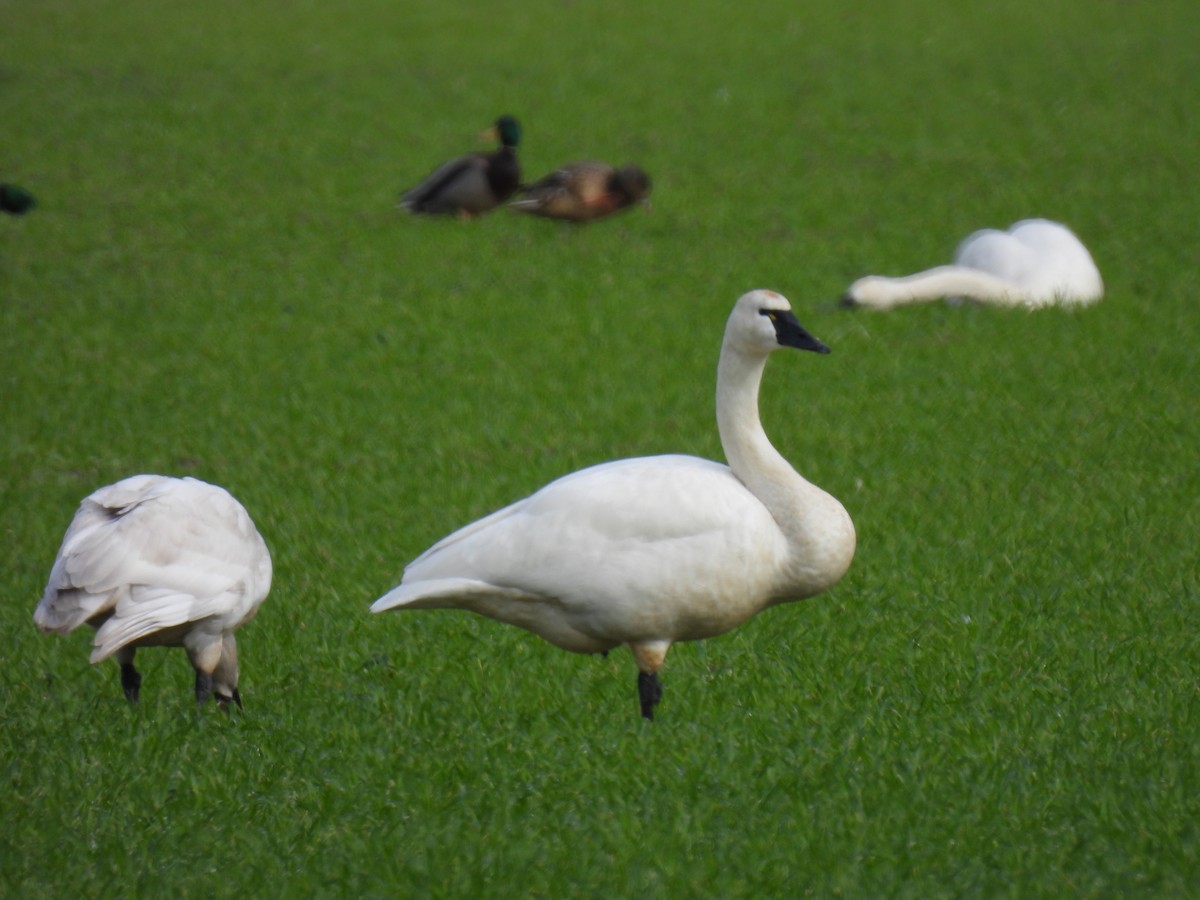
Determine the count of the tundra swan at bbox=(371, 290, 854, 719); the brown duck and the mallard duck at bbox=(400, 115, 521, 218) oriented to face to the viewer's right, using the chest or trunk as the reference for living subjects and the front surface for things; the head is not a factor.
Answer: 3

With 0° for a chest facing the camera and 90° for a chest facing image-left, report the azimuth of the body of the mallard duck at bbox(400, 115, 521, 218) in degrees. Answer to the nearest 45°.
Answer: approximately 270°

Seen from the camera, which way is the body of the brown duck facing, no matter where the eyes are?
to the viewer's right

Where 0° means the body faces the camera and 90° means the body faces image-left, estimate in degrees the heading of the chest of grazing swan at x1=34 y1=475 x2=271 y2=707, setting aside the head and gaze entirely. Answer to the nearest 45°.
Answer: approximately 225°

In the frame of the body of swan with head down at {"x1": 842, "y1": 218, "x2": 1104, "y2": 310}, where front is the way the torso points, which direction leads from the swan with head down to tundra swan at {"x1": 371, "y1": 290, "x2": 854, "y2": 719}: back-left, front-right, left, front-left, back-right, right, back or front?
front-left

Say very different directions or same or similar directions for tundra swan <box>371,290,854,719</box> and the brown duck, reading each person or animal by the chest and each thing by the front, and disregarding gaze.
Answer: same or similar directions

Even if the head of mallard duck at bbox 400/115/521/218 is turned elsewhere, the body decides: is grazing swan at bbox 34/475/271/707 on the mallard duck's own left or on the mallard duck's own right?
on the mallard duck's own right

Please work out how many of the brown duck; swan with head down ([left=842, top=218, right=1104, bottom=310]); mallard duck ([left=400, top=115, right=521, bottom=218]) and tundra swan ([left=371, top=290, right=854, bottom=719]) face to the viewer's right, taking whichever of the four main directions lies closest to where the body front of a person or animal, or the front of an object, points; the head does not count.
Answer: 3

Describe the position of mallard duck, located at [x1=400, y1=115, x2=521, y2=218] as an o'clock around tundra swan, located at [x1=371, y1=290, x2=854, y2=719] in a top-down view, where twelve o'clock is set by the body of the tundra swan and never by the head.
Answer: The mallard duck is roughly at 9 o'clock from the tundra swan.

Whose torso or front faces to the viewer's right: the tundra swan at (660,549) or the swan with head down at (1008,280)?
the tundra swan

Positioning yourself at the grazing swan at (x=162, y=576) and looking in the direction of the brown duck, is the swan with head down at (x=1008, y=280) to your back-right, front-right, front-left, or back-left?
front-right

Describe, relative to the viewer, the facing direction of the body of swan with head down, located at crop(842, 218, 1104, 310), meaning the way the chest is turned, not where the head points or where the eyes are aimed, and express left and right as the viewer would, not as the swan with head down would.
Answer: facing the viewer and to the left of the viewer

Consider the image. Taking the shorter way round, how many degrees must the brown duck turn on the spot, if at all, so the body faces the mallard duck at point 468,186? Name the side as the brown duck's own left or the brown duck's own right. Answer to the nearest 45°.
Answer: approximately 135° to the brown duck's own left

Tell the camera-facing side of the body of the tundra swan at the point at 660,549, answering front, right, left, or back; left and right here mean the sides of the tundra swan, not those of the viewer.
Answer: right
